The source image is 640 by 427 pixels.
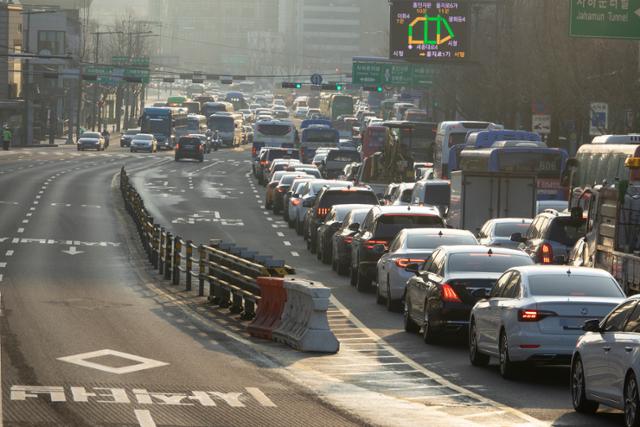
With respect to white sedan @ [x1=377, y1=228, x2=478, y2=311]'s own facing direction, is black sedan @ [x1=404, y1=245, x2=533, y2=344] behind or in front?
behind

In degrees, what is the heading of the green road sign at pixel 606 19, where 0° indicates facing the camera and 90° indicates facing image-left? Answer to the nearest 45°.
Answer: approximately 0°

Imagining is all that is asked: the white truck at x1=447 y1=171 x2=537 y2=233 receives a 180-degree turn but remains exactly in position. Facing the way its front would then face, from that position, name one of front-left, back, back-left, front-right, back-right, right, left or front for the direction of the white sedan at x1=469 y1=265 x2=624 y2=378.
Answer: front

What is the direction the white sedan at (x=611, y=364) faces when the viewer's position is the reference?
facing away from the viewer and to the left of the viewer

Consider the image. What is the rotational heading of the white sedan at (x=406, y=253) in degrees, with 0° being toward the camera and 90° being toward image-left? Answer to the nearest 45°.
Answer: approximately 180°

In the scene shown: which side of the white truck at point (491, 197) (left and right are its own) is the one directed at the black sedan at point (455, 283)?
back

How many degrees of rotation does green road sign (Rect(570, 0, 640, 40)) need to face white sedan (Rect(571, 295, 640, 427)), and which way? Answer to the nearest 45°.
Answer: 0° — it already faces it

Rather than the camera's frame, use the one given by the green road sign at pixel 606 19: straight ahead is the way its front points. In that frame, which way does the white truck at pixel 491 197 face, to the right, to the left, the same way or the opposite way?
the opposite way

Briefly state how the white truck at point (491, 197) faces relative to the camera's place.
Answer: facing away from the viewer

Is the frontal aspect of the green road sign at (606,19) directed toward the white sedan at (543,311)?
yes

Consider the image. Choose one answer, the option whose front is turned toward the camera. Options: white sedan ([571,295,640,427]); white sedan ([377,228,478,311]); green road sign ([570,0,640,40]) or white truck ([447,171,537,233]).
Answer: the green road sign

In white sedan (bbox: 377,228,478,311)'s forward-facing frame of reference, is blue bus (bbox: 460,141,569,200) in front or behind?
in front

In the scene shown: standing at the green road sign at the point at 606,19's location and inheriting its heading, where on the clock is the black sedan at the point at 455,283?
The black sedan is roughly at 12 o'clock from the green road sign.

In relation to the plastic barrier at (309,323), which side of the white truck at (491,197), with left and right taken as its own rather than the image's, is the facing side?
back

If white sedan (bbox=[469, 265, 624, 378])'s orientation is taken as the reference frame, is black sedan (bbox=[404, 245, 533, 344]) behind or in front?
in front

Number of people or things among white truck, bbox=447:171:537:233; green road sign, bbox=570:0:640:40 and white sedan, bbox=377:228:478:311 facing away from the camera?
2

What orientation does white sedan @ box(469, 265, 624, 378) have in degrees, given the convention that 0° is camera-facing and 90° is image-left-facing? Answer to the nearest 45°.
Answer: approximately 135°
